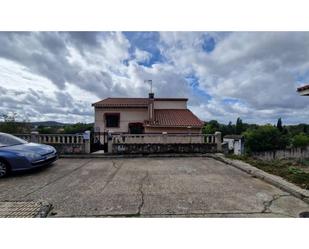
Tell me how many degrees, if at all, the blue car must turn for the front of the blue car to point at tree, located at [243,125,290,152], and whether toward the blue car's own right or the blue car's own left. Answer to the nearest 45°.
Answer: approximately 45° to the blue car's own left

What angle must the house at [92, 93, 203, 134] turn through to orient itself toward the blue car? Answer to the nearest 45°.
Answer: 0° — it already faces it

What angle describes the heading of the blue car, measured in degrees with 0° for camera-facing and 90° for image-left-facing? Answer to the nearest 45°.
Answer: approximately 315°

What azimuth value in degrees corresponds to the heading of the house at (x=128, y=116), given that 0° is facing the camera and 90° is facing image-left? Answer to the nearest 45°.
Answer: approximately 0°

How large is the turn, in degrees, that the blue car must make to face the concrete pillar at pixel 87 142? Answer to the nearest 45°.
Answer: approximately 90° to its left

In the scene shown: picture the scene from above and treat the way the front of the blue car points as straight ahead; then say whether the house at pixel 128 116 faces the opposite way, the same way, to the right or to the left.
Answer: to the right

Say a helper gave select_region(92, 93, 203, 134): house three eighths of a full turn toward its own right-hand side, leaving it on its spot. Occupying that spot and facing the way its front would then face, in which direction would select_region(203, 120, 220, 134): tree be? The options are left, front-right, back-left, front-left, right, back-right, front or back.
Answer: right

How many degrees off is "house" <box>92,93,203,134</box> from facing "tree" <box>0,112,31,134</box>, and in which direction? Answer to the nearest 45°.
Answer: approximately 90° to its right

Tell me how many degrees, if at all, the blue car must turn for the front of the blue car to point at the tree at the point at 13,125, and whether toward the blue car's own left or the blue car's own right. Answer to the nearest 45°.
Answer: approximately 135° to the blue car's own left

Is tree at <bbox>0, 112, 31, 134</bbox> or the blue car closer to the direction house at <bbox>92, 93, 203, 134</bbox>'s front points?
the blue car
